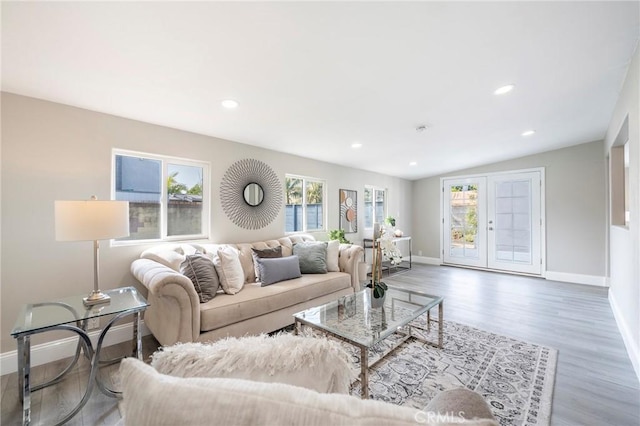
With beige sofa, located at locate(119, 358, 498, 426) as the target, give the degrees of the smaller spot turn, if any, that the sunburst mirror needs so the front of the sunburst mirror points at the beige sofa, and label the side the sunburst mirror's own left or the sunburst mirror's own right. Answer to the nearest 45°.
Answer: approximately 45° to the sunburst mirror's own right

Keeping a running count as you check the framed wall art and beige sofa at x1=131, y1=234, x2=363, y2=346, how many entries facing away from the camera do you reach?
0

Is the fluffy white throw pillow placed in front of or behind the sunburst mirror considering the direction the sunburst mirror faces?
in front

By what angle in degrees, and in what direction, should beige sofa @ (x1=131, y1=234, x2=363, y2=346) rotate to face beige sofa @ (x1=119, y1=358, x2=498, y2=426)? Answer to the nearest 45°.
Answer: approximately 45° to its right

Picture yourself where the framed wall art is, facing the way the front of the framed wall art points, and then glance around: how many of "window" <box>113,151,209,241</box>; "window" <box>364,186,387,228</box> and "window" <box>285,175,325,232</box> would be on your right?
2

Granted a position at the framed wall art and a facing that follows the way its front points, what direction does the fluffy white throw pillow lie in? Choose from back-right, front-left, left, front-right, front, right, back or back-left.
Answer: front-right

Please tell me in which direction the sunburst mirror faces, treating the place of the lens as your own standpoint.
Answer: facing the viewer and to the right of the viewer

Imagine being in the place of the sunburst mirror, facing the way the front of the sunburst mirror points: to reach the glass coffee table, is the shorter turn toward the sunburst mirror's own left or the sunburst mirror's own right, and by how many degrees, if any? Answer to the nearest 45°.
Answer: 0° — it already faces it

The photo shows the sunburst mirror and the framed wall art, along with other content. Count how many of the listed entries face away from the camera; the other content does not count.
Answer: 0

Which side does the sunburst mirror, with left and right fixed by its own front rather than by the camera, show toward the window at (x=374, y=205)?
left
